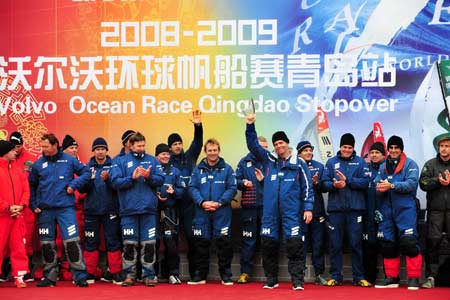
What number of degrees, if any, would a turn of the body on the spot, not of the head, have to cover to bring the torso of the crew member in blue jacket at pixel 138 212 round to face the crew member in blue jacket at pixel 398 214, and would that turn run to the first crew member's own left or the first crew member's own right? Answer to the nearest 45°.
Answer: approximately 90° to the first crew member's own left

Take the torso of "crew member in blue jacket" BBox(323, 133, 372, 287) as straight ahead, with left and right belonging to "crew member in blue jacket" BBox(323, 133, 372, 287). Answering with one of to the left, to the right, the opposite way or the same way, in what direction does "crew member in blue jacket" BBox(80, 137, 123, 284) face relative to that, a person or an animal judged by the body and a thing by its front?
the same way

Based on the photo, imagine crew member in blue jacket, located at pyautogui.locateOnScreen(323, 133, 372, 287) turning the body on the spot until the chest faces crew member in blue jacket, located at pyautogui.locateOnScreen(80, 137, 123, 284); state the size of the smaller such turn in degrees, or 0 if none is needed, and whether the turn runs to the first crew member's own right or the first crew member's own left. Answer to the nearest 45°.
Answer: approximately 90° to the first crew member's own right

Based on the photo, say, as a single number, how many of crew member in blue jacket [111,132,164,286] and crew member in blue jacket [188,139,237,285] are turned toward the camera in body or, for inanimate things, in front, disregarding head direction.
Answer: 2

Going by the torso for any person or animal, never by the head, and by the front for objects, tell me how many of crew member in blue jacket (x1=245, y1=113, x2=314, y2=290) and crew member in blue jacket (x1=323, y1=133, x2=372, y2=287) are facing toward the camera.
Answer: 2

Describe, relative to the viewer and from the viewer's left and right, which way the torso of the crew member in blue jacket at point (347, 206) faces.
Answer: facing the viewer

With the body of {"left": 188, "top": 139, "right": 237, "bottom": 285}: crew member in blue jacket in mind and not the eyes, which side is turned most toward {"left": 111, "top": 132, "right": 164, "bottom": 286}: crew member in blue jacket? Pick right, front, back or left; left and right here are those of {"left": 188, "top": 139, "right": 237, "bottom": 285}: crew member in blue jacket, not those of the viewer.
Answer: right

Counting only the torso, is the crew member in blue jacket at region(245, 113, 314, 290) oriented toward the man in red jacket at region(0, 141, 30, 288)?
no

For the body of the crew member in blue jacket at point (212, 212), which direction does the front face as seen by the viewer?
toward the camera

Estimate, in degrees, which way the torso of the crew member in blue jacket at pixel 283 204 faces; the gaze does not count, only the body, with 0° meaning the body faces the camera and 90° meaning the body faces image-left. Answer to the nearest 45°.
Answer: approximately 0°

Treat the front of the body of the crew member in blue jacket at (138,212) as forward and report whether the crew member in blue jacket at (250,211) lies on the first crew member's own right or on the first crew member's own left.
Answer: on the first crew member's own left

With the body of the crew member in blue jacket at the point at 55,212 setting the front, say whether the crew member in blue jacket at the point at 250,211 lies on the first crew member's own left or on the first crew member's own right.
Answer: on the first crew member's own left

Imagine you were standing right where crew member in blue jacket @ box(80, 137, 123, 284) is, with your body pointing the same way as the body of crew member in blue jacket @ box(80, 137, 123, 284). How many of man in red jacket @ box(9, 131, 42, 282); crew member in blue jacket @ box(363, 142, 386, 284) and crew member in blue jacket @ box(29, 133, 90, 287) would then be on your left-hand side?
1

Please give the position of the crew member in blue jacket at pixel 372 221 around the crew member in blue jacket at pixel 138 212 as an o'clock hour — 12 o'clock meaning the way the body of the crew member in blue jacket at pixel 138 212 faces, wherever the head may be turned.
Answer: the crew member in blue jacket at pixel 372 221 is roughly at 9 o'clock from the crew member in blue jacket at pixel 138 212.

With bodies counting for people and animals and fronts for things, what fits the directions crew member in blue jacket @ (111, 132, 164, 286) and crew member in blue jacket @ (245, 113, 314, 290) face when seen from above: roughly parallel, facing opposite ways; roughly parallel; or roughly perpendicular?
roughly parallel

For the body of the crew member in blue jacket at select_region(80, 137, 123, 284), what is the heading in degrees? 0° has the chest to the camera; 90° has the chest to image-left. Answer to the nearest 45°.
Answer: approximately 0°
